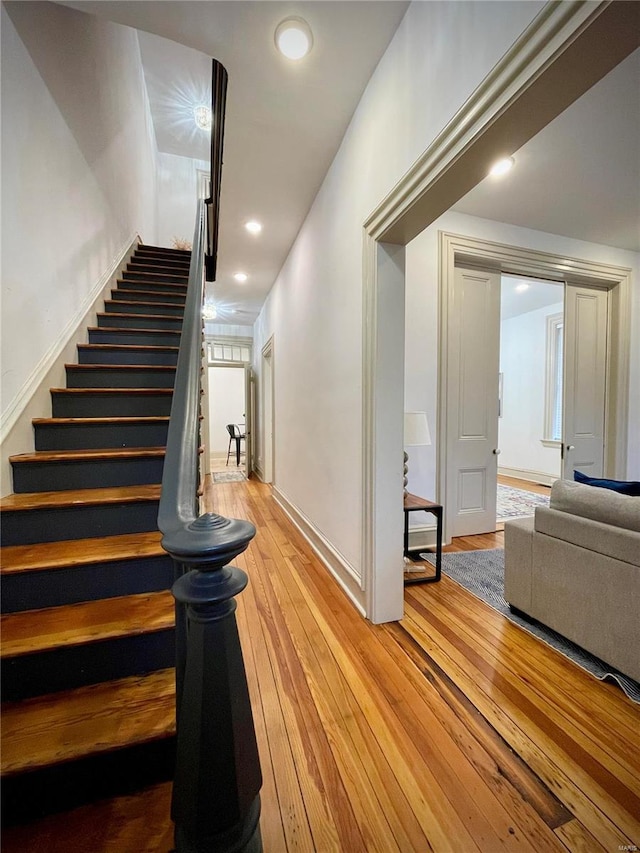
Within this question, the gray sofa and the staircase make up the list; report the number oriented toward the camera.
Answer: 1

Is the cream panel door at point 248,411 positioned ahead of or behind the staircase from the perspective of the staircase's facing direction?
behind

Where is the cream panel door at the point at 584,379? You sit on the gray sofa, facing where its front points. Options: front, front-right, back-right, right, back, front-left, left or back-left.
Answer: front-left

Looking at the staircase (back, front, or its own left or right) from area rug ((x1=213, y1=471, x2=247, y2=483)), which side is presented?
back

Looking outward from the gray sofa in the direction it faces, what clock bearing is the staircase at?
The staircase is roughly at 6 o'clock from the gray sofa.

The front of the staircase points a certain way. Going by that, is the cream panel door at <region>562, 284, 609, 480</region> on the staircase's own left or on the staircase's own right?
on the staircase's own left

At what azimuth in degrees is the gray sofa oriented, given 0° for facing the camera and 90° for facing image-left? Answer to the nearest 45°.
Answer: approximately 225°

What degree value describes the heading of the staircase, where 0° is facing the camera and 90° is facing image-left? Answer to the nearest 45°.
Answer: approximately 0°
